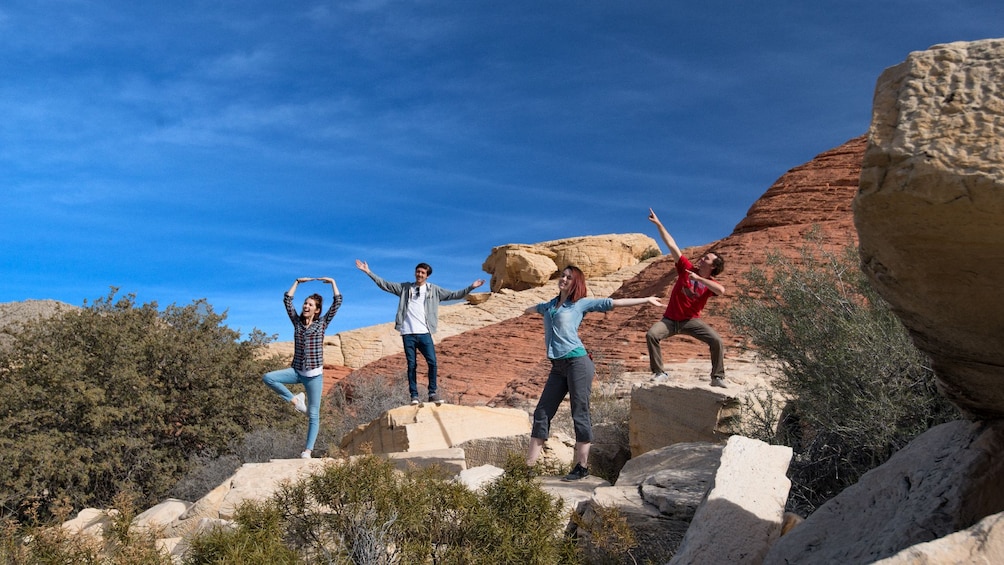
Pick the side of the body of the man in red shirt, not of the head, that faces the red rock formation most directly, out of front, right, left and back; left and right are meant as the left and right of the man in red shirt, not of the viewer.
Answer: back

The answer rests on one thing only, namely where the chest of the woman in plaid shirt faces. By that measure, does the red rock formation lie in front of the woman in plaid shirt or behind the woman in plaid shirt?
behind

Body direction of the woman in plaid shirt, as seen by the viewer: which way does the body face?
toward the camera

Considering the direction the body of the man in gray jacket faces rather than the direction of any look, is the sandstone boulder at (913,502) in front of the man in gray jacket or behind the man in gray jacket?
in front

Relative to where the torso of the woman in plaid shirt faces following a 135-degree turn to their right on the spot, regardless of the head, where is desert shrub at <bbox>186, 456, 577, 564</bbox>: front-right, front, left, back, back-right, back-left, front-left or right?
back-left

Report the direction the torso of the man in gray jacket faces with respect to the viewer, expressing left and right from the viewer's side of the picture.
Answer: facing the viewer

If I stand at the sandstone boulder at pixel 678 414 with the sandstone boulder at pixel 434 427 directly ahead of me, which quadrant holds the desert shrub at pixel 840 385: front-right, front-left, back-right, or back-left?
back-left

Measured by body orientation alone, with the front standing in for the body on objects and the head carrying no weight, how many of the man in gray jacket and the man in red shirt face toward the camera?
2

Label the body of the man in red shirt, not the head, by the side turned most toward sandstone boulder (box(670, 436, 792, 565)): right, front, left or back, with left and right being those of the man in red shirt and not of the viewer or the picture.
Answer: front

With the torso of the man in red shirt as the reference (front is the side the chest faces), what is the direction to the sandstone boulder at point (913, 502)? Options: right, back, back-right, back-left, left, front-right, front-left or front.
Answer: front

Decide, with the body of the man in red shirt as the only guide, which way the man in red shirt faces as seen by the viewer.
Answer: toward the camera

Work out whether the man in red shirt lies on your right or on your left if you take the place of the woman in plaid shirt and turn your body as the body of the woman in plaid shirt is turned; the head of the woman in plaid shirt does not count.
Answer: on your left

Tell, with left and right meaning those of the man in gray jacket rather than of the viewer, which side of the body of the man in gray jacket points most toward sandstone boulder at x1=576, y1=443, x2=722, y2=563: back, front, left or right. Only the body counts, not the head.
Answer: front
